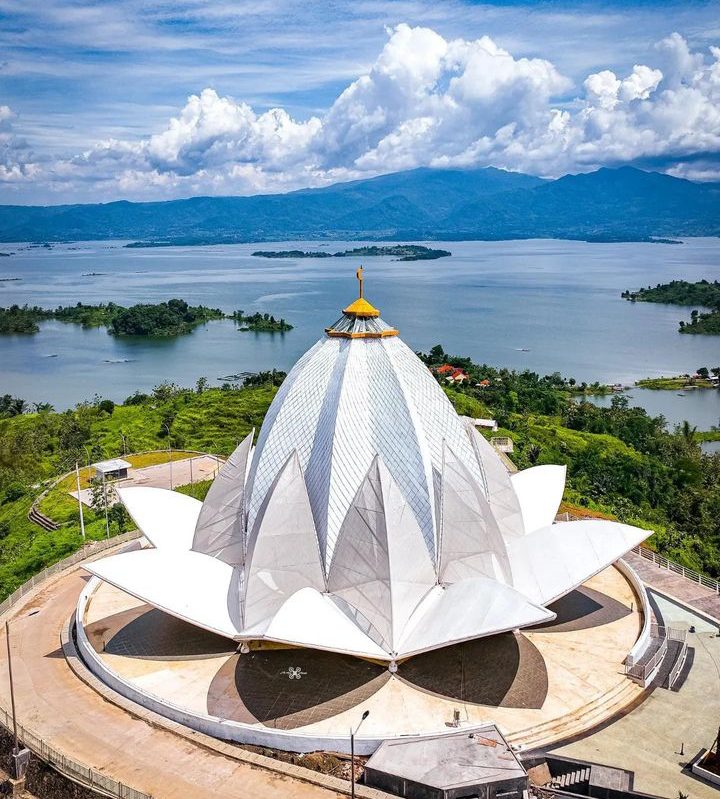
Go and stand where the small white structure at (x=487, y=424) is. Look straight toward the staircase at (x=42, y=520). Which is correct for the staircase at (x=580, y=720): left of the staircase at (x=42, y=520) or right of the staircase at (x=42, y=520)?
left

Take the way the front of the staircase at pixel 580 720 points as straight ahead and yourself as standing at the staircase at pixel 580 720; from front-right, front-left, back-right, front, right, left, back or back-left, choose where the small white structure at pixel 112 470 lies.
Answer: back

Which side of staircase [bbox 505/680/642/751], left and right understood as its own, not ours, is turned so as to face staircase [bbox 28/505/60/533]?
back

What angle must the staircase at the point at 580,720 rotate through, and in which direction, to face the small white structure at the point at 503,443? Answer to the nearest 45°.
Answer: approximately 135° to its left

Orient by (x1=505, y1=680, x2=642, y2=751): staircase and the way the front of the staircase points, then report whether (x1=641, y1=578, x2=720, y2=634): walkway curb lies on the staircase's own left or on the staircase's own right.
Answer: on the staircase's own left

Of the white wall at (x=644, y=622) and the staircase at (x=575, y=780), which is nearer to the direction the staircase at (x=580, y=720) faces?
the staircase

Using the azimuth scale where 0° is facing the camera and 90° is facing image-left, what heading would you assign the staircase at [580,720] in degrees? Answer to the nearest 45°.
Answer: approximately 315°

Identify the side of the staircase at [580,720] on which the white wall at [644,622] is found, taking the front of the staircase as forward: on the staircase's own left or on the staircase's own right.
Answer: on the staircase's own left

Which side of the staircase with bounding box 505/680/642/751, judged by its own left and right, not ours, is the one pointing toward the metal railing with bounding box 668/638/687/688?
left
